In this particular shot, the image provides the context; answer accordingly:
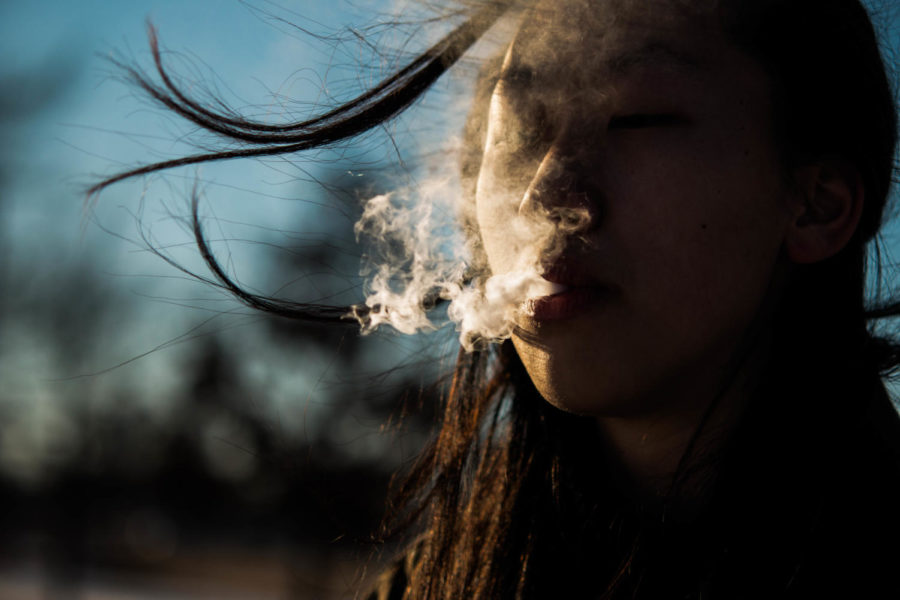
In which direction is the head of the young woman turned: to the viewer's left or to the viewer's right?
to the viewer's left
